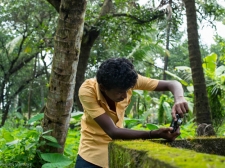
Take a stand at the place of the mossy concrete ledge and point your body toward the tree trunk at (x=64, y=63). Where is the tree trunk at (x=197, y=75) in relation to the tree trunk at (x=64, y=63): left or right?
right

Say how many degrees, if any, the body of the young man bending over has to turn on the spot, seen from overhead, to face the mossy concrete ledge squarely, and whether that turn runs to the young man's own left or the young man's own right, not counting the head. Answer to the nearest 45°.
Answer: approximately 45° to the young man's own right

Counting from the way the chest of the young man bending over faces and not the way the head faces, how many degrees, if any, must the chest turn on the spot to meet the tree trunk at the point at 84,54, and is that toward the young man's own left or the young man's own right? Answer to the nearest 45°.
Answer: approximately 135° to the young man's own left

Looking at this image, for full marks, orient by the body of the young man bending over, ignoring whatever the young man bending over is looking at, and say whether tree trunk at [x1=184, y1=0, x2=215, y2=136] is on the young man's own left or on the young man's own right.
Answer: on the young man's own left

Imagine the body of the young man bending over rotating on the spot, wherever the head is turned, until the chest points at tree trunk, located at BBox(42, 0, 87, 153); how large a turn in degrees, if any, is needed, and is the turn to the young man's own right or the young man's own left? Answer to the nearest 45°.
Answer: approximately 180°

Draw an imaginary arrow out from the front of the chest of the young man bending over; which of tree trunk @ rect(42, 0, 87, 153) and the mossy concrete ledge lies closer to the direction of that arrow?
the mossy concrete ledge

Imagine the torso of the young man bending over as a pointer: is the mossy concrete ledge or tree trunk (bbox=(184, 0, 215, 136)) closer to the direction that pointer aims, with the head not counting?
the mossy concrete ledge

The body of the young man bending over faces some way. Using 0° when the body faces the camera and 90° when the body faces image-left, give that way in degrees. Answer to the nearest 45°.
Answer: approximately 315°
